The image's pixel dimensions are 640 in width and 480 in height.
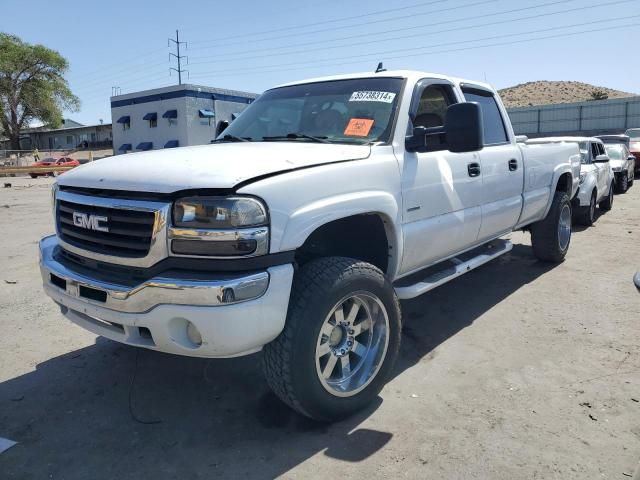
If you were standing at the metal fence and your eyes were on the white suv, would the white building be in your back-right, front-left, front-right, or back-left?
front-right

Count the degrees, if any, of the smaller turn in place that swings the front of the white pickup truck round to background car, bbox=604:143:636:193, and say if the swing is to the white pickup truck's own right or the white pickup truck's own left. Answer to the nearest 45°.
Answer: approximately 180°

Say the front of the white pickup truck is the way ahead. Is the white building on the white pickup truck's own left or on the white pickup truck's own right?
on the white pickup truck's own right

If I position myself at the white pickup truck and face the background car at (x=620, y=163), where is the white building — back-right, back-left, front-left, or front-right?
front-left

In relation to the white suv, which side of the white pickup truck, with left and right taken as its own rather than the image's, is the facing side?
back

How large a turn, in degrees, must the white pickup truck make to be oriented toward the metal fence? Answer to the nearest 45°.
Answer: approximately 180°

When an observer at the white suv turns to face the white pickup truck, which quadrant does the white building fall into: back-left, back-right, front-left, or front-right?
back-right
